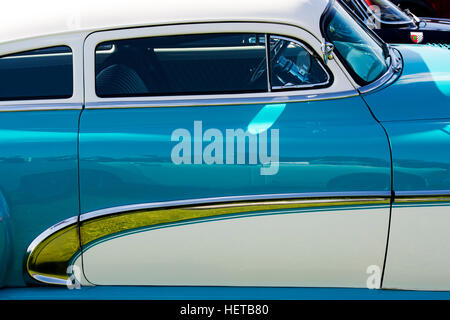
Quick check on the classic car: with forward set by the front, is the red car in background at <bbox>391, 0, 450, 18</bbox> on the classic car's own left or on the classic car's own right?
on the classic car's own left

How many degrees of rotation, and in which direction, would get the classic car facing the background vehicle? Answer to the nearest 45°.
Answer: approximately 45° to its left

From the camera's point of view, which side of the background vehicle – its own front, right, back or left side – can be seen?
right

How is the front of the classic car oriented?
to the viewer's right

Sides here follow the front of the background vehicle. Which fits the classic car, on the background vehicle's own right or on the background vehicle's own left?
on the background vehicle's own right
